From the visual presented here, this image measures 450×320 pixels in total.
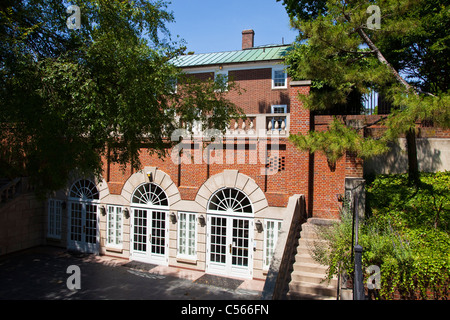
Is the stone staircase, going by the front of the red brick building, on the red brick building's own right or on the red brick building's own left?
on the red brick building's own left

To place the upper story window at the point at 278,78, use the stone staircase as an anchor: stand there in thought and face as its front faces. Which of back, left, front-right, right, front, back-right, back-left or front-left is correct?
back

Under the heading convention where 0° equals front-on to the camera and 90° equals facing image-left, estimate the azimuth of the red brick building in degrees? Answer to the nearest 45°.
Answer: approximately 45°

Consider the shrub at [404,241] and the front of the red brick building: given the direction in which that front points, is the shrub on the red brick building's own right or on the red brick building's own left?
on the red brick building's own left

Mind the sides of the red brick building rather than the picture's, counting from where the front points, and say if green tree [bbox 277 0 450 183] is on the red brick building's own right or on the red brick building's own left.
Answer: on the red brick building's own left

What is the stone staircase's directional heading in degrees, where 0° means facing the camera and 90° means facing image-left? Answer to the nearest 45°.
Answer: approximately 0°
